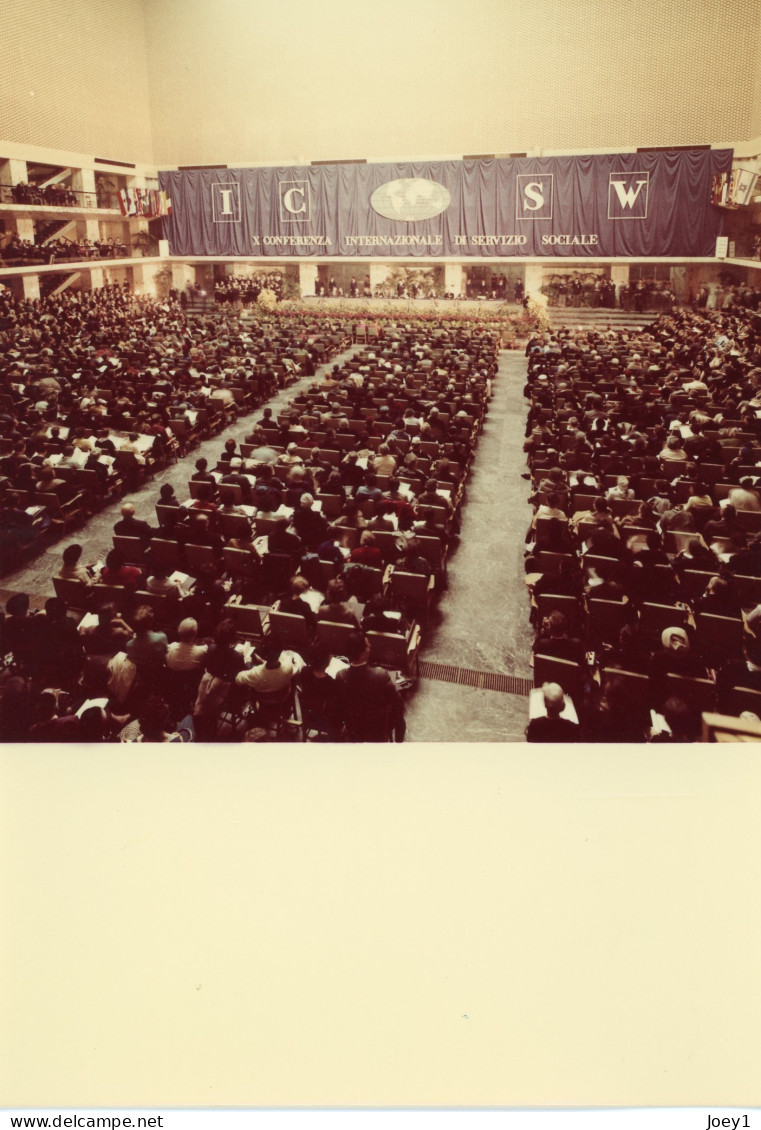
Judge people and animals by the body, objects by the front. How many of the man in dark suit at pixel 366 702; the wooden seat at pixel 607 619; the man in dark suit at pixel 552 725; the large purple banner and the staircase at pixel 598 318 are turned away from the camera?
3

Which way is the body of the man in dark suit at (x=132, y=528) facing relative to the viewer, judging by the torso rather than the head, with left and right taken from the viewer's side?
facing away from the viewer and to the right of the viewer

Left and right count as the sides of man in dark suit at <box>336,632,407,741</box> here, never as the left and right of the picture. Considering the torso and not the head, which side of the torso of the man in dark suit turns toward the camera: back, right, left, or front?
back

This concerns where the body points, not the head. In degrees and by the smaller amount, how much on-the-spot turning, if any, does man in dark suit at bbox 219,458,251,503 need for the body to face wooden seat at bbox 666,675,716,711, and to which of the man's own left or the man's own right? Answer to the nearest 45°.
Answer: approximately 135° to the man's own right

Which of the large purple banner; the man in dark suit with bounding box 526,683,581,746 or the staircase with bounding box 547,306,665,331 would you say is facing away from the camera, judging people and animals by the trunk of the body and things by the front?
the man in dark suit

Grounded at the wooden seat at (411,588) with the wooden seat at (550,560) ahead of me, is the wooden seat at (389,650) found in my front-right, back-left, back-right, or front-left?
back-right

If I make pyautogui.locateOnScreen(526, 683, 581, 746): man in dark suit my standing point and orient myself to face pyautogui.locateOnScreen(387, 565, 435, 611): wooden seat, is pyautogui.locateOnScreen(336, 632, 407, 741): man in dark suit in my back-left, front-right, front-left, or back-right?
front-left

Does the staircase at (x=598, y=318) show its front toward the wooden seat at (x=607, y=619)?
yes

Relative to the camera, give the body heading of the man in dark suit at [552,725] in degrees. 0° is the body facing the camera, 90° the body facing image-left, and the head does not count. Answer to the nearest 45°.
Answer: approximately 180°

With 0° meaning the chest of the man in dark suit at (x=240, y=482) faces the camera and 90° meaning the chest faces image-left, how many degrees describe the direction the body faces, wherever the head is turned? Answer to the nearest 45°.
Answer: approximately 180°

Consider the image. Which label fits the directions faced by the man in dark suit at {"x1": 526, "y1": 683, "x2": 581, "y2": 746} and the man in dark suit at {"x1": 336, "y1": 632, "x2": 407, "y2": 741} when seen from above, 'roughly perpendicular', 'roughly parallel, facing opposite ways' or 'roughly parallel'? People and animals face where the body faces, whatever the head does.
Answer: roughly parallel

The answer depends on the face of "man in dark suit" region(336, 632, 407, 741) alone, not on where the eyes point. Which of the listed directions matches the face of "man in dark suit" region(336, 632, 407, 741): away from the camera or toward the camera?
away from the camera

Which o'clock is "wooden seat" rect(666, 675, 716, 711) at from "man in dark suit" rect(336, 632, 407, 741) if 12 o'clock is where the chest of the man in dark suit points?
The wooden seat is roughly at 3 o'clock from the man in dark suit.

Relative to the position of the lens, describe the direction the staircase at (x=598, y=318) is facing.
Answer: facing the viewer

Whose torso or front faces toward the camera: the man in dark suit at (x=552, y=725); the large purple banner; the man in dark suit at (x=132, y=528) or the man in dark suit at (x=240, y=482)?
the large purple banner

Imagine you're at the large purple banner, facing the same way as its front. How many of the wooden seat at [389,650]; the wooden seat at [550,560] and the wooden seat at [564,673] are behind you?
0

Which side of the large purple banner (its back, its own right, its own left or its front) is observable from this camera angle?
front

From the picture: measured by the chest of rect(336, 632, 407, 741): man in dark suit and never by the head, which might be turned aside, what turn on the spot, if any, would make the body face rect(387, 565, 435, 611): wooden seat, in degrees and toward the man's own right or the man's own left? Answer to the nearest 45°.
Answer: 0° — they already face it

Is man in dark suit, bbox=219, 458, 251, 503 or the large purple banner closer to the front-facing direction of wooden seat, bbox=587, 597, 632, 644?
the large purple banner

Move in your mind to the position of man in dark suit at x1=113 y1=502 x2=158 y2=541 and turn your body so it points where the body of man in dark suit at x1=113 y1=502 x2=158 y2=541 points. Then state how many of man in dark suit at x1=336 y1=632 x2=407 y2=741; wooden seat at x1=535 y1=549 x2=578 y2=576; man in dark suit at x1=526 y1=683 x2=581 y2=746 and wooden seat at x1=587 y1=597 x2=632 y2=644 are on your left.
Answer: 0

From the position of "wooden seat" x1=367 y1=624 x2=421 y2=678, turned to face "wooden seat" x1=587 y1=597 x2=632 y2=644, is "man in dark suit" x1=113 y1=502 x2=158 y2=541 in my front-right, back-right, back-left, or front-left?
back-left
